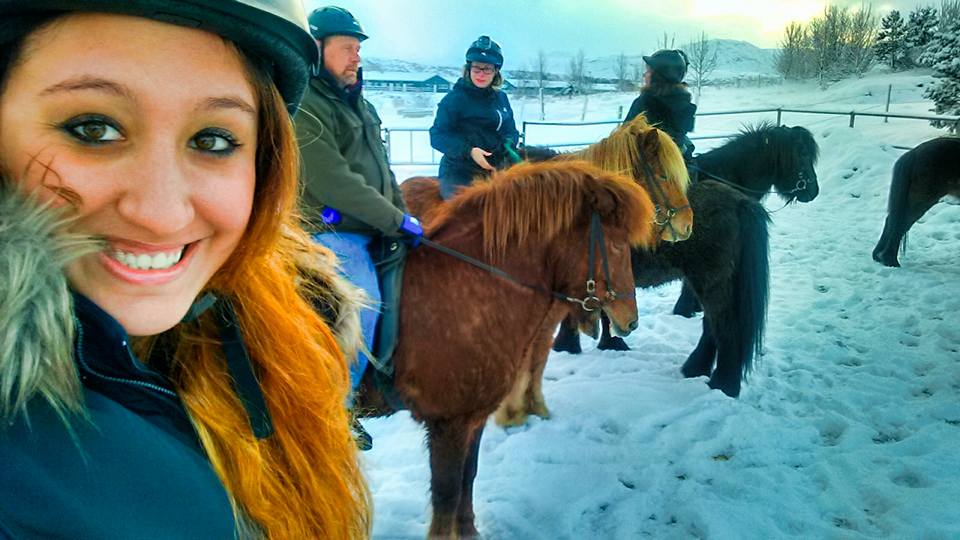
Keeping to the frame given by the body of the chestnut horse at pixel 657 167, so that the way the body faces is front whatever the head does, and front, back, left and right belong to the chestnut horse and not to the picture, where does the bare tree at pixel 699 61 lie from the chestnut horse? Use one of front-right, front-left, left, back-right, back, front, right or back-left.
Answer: back-left

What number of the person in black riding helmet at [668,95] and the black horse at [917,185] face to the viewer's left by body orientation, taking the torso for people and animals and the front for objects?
1

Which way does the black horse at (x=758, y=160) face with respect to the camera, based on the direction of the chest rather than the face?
to the viewer's right

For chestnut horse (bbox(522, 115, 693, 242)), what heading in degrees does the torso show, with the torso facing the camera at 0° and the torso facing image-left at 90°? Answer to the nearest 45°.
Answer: approximately 315°

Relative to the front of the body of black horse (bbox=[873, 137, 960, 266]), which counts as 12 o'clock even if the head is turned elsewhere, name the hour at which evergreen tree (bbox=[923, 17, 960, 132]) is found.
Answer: The evergreen tree is roughly at 9 o'clock from the black horse.

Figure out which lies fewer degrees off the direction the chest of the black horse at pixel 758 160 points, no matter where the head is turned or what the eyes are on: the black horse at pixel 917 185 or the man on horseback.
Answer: the black horse

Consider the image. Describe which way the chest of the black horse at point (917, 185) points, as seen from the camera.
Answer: to the viewer's right

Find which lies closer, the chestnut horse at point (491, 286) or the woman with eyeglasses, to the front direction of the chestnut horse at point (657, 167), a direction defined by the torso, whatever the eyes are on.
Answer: the chestnut horse
